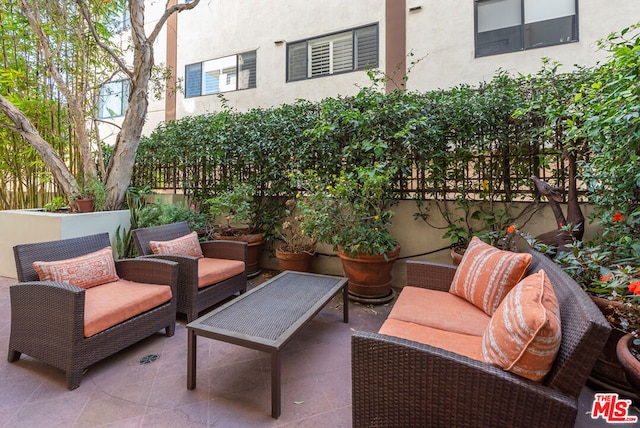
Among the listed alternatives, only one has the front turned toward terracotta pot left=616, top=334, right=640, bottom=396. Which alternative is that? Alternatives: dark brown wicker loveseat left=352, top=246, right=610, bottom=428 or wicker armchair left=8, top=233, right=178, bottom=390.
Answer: the wicker armchair

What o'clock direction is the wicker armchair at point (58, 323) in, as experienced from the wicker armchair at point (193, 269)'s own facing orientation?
the wicker armchair at point (58, 323) is roughly at 3 o'clock from the wicker armchair at point (193, 269).

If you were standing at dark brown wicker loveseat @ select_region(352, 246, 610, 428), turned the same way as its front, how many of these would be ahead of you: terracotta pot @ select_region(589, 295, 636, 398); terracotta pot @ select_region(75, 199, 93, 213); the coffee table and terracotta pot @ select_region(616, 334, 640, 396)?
2

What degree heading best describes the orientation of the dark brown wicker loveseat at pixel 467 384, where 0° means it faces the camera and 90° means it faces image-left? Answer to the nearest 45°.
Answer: approximately 90°

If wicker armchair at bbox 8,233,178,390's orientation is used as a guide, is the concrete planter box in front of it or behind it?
behind

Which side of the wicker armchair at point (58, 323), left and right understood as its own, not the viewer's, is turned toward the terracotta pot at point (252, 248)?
left

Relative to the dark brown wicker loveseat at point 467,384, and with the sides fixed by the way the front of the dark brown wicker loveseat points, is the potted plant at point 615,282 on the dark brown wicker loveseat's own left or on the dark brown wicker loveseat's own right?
on the dark brown wicker loveseat's own right

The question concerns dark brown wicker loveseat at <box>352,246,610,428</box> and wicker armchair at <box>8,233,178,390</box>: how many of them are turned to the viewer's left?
1
